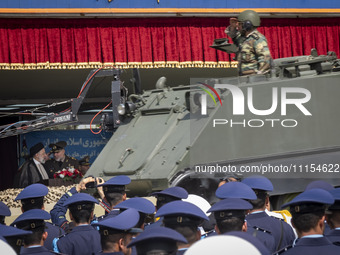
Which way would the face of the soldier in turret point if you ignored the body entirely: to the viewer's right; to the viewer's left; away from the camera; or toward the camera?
to the viewer's left

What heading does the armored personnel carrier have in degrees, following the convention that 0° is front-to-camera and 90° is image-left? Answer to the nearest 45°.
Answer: approximately 45°

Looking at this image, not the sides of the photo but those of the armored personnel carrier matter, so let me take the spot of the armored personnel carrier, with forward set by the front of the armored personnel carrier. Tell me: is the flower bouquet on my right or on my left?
on my right
